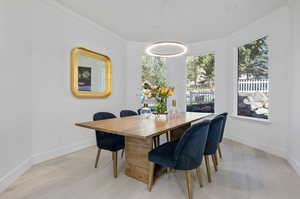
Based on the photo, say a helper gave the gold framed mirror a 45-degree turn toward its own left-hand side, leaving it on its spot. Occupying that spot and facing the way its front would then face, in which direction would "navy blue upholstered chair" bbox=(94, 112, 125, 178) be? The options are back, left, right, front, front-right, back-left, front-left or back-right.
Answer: right

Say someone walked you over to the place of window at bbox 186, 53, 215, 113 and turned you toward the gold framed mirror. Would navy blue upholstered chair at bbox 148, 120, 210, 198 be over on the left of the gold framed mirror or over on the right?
left

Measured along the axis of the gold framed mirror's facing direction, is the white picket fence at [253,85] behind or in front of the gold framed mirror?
in front

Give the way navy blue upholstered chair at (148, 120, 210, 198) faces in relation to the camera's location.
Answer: facing away from the viewer and to the left of the viewer

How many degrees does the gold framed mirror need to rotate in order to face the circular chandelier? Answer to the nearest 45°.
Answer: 0° — it already faces it

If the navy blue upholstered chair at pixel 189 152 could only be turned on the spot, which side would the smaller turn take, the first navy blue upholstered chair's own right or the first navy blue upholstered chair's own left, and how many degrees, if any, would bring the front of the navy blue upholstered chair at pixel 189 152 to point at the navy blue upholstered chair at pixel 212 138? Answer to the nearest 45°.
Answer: approximately 90° to the first navy blue upholstered chair's own right

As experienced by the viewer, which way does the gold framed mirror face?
facing the viewer and to the right of the viewer

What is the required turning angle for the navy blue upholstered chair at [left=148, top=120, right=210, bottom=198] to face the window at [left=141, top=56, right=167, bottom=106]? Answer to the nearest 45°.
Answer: approximately 45° to its right

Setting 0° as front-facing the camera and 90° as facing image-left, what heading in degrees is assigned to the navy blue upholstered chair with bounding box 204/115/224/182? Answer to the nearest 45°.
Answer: approximately 135°

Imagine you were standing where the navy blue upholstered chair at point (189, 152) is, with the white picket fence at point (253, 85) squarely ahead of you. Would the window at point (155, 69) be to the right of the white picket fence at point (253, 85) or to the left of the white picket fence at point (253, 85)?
left

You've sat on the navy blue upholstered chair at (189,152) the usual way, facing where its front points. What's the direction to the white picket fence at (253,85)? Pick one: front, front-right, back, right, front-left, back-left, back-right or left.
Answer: right

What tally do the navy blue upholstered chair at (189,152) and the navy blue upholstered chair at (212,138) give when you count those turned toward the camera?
0

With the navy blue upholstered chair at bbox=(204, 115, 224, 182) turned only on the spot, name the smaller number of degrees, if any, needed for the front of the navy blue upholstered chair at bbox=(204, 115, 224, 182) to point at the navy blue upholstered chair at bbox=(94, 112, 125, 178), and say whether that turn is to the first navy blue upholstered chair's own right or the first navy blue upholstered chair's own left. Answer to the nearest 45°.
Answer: approximately 45° to the first navy blue upholstered chair's own left
